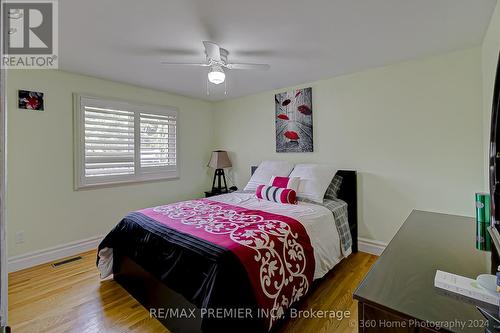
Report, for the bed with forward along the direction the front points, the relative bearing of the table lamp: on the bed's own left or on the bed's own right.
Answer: on the bed's own right

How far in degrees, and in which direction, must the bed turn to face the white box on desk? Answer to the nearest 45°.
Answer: approximately 90° to its left

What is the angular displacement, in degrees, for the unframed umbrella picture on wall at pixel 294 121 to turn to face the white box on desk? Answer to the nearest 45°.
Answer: approximately 45° to its left

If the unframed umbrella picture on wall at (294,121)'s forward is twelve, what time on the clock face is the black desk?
The black desk is roughly at 10 o'clock from the unframed umbrella picture on wall.

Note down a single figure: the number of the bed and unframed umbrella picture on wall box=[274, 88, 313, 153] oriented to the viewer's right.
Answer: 0

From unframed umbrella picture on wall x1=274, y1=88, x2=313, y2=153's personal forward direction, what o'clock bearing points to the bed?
The bed is roughly at 11 o'clock from the unframed umbrella picture on wall.

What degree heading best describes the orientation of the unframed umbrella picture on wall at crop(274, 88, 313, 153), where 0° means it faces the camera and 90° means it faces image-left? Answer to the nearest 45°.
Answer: approximately 45°

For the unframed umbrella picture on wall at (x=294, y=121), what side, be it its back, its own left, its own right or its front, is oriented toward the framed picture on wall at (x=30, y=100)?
front

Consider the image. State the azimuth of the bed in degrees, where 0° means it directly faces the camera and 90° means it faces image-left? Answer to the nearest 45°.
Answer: approximately 45°
